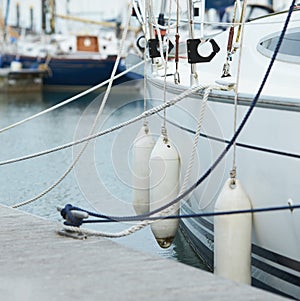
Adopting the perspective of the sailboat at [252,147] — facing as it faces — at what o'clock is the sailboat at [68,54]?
the sailboat at [68,54] is roughly at 1 o'clock from the sailboat at [252,147].

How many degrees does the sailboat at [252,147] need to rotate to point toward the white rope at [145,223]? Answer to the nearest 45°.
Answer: approximately 45° to its left

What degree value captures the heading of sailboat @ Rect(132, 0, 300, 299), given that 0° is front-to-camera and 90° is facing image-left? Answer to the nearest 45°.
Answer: approximately 135°
